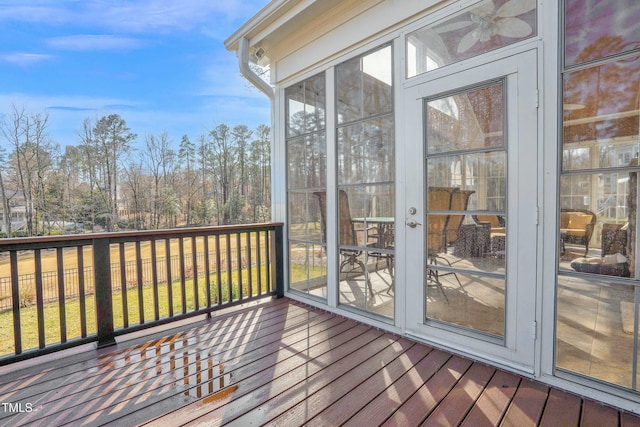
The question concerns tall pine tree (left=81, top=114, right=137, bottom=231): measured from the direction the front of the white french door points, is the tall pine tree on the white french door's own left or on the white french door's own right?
on the white french door's own right

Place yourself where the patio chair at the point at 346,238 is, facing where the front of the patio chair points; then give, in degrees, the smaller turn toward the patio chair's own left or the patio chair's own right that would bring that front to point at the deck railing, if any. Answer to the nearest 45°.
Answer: approximately 135° to the patio chair's own left

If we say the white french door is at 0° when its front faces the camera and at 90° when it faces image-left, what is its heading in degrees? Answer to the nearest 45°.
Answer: approximately 45°

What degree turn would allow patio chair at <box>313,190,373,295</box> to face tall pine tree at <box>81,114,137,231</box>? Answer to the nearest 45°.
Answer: approximately 90° to its left

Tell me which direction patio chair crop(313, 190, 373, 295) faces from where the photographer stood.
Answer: facing away from the viewer and to the right of the viewer

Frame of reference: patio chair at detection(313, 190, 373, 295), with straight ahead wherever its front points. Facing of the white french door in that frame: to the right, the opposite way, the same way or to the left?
the opposite way

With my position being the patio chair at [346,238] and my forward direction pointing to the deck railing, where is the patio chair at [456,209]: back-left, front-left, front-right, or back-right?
back-left

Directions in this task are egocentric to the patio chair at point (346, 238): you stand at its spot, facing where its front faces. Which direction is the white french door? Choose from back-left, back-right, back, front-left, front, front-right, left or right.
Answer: right

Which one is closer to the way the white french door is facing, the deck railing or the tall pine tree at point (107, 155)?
the deck railing
